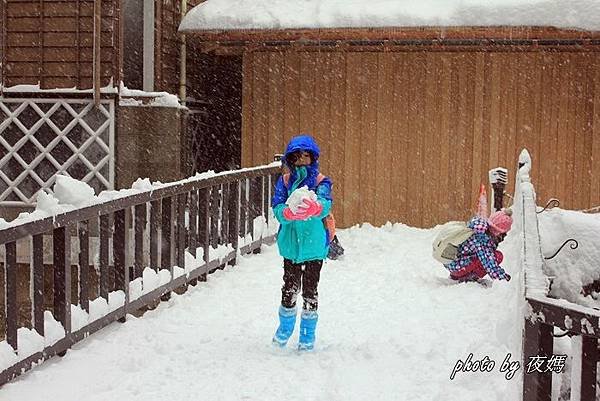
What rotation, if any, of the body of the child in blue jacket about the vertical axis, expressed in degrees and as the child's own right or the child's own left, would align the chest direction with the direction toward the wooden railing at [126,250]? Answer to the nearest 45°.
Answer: approximately 135° to the child's own right

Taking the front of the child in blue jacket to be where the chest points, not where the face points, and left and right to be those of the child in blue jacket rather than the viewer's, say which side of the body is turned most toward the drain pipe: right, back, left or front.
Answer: back

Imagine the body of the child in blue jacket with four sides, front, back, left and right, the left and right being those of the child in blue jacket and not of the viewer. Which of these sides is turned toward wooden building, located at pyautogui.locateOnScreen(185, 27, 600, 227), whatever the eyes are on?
back

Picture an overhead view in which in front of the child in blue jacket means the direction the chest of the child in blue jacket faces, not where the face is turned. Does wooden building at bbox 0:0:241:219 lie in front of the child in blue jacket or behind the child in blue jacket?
behind

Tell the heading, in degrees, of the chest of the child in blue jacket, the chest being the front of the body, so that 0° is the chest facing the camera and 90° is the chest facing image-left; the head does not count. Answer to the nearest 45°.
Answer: approximately 0°

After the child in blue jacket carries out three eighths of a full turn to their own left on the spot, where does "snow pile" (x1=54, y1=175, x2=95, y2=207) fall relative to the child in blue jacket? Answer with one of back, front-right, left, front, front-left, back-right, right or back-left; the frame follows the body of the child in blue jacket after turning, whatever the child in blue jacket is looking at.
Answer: back-left

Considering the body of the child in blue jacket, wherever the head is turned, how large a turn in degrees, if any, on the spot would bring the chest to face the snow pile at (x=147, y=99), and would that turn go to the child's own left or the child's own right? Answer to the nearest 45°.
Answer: approximately 180°
